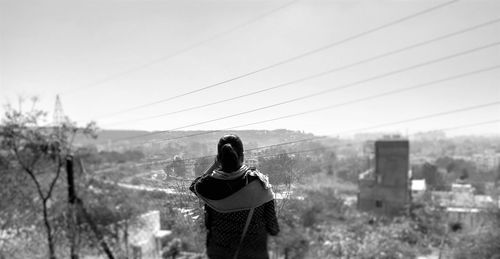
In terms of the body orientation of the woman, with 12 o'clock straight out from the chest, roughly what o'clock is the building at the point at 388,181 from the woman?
The building is roughly at 1 o'clock from the woman.

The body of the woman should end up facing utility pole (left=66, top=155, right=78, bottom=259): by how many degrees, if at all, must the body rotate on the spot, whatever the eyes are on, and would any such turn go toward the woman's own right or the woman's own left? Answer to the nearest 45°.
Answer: approximately 45° to the woman's own left

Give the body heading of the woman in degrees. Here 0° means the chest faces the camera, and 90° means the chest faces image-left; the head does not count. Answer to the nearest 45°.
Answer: approximately 180°

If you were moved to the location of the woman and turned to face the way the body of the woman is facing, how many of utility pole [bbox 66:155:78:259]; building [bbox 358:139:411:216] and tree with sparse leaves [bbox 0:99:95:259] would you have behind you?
0

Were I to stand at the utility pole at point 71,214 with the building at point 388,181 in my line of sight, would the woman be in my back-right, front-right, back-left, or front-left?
back-right

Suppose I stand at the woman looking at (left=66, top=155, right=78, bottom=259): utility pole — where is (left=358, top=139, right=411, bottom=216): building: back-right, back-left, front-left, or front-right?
front-right

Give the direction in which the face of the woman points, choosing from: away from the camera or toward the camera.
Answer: away from the camera

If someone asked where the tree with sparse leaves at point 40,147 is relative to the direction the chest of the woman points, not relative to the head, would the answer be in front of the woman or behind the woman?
in front
